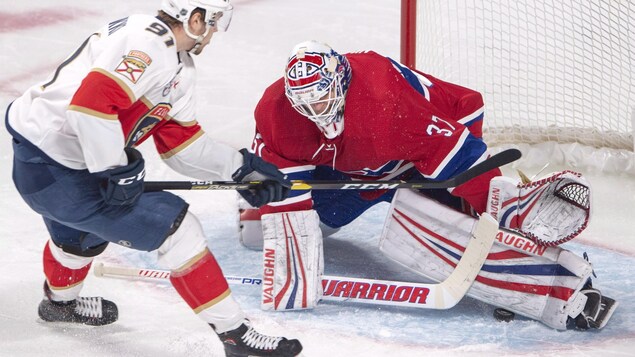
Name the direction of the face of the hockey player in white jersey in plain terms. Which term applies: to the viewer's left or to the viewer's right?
to the viewer's right

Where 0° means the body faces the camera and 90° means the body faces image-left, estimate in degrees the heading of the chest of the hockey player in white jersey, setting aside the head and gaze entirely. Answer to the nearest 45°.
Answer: approximately 270°

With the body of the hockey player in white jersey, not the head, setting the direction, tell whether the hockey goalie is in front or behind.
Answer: in front
